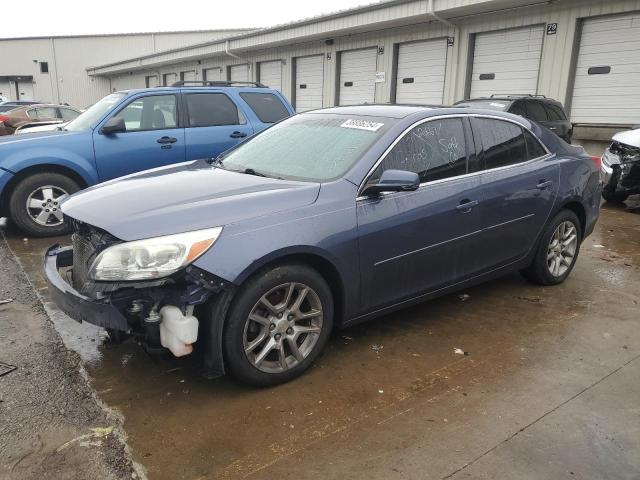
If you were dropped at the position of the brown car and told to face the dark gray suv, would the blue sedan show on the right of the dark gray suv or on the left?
right

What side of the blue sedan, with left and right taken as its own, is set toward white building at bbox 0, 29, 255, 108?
right

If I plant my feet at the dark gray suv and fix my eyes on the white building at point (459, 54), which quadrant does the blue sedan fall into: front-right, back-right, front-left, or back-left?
back-left

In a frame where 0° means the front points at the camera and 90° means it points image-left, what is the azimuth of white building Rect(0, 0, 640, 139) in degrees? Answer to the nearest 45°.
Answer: approximately 45°

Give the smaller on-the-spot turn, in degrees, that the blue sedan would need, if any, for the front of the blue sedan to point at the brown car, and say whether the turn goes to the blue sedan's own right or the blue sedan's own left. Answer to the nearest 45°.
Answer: approximately 90° to the blue sedan's own right
